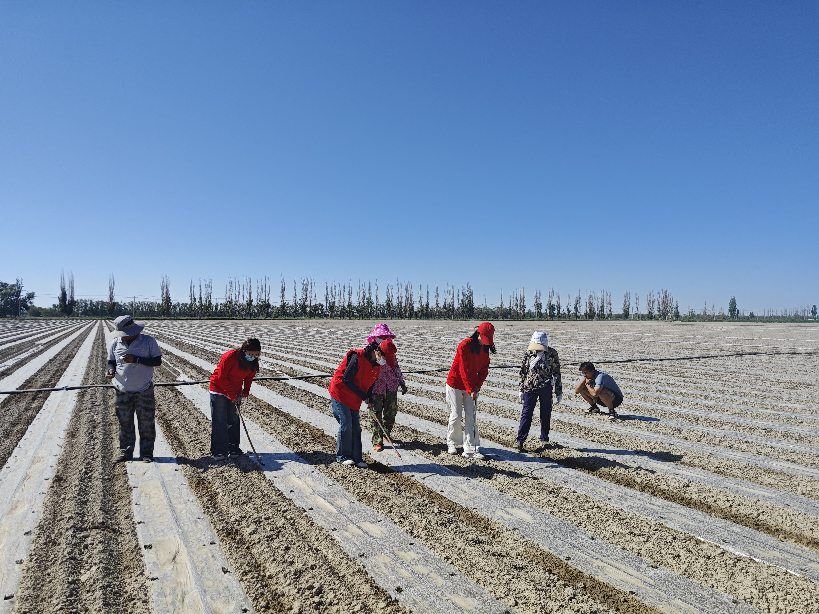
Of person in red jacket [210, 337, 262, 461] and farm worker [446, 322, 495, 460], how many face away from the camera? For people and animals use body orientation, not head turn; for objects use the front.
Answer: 0

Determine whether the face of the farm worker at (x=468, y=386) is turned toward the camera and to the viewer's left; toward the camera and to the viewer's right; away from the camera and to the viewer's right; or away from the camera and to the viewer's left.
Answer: toward the camera and to the viewer's right

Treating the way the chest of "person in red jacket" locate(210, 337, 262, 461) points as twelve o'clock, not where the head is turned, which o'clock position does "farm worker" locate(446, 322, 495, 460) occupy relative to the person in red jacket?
The farm worker is roughly at 11 o'clock from the person in red jacket.

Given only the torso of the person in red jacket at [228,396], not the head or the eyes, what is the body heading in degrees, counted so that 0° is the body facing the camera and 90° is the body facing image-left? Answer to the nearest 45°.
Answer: approximately 315°

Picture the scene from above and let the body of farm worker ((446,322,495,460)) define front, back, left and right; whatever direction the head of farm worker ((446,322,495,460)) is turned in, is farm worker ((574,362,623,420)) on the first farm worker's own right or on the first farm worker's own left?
on the first farm worker's own left

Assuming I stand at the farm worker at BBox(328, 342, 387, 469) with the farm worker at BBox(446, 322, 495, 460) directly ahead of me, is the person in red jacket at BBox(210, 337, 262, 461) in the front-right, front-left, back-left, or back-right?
back-left

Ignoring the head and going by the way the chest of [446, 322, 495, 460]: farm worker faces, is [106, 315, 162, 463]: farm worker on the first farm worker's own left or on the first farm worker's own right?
on the first farm worker's own right

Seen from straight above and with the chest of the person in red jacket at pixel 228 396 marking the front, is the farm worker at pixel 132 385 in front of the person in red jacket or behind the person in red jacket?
behind

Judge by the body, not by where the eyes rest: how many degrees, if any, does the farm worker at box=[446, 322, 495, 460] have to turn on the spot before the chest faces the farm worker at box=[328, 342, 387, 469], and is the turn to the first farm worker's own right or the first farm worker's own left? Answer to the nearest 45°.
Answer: approximately 135° to the first farm worker's own right
